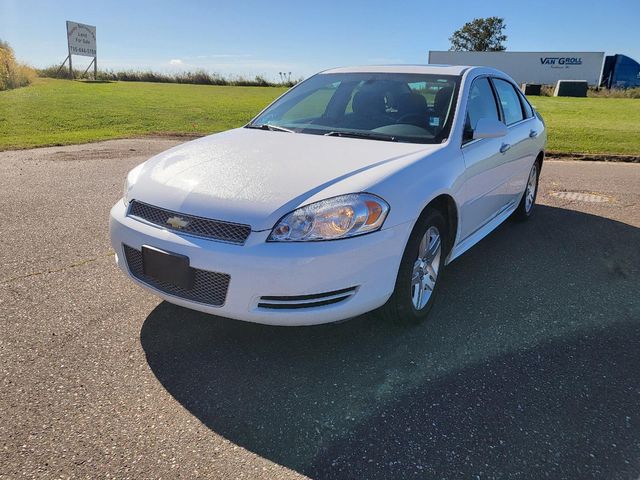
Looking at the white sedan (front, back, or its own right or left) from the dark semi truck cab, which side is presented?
back

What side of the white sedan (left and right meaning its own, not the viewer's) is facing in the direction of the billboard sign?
right

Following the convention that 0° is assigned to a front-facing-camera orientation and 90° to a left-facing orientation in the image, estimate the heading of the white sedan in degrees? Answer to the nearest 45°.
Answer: approximately 45°
